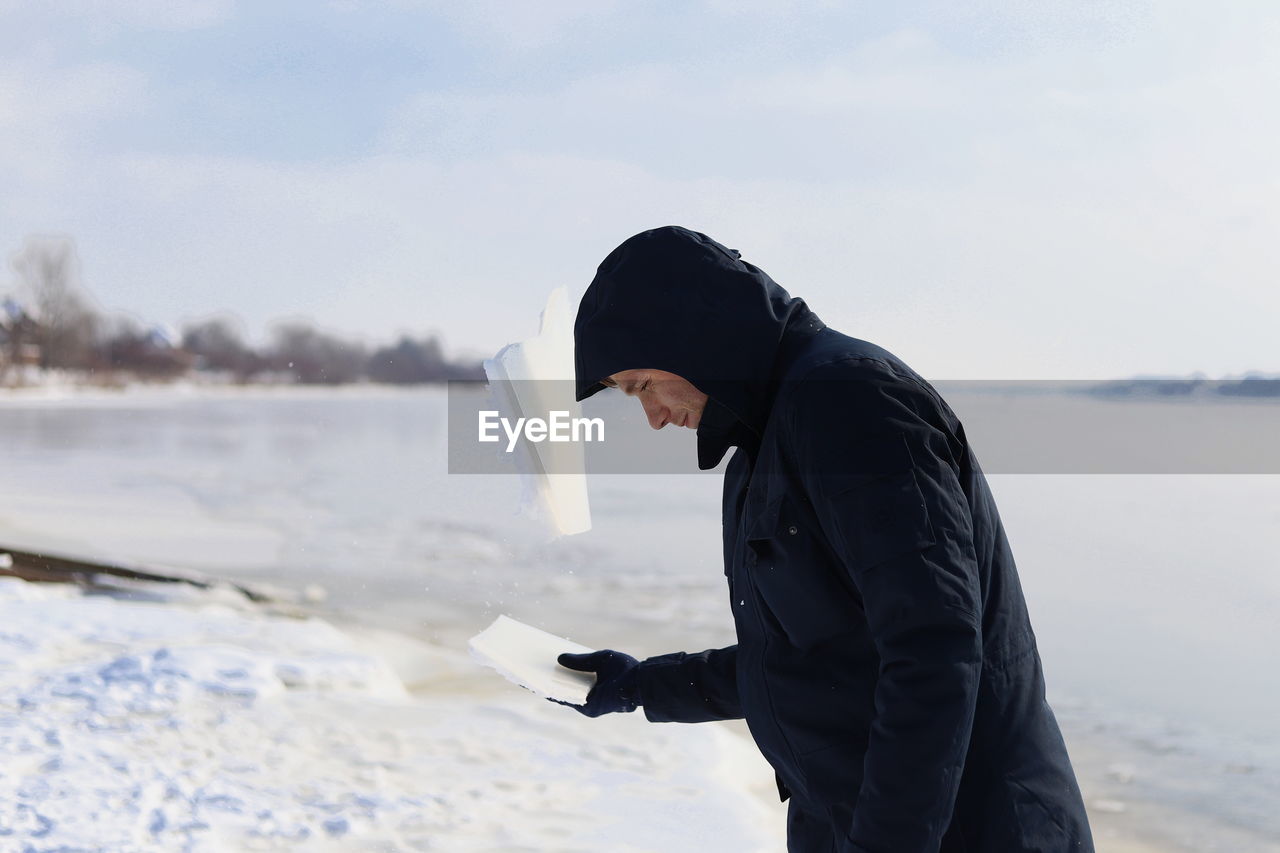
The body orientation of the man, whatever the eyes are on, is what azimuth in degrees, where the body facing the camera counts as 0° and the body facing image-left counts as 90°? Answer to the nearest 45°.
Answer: approximately 90°

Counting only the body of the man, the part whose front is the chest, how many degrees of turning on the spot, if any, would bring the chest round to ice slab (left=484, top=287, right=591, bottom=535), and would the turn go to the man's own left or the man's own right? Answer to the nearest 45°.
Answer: approximately 45° to the man's own right

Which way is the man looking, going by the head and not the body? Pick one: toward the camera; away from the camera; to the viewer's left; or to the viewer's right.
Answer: to the viewer's left
